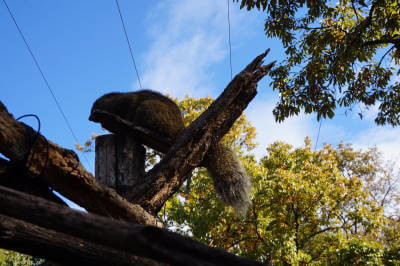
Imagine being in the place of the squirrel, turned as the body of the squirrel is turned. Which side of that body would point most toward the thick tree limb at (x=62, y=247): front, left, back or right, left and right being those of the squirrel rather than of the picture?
left

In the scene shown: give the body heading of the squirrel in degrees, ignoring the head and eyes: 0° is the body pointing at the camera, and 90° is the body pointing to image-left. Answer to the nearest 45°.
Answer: approximately 90°
